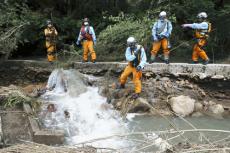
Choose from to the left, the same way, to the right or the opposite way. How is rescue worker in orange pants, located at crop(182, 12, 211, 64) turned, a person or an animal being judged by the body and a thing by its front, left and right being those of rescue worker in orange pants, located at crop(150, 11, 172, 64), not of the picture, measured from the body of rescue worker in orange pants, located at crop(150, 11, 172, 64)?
to the right

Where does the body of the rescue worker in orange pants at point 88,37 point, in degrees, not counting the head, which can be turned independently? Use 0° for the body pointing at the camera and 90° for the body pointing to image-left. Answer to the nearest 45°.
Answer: approximately 0°

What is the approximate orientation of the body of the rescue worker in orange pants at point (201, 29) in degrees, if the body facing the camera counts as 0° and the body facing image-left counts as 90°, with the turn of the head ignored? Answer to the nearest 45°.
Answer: approximately 90°

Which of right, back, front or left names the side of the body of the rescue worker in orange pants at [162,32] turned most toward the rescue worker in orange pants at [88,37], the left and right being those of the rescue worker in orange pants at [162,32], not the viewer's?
right

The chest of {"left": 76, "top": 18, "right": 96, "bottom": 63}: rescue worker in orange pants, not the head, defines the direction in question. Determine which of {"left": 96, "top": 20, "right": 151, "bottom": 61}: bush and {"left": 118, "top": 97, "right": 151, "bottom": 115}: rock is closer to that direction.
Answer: the rock

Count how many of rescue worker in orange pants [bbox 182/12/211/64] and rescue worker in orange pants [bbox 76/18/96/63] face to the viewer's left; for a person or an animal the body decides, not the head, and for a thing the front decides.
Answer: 1

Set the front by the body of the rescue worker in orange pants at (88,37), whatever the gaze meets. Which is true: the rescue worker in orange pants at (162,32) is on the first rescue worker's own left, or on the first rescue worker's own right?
on the first rescue worker's own left

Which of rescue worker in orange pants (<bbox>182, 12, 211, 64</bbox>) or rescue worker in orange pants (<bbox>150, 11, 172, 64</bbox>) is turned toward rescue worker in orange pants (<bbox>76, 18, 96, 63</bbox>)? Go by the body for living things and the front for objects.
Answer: rescue worker in orange pants (<bbox>182, 12, 211, 64</bbox>)
